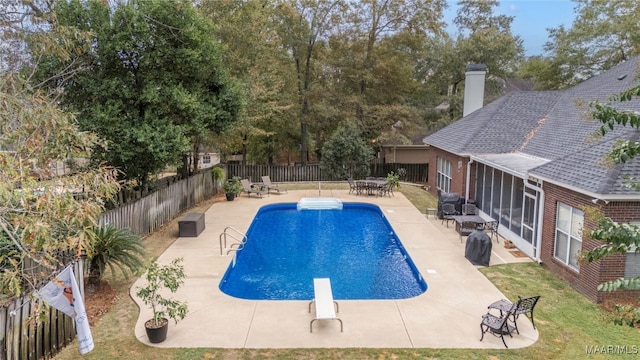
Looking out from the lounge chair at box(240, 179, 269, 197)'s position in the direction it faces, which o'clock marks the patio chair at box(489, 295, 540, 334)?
The patio chair is roughly at 1 o'clock from the lounge chair.

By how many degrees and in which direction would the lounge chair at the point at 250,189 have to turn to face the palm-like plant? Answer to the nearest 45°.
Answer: approximately 45° to its right

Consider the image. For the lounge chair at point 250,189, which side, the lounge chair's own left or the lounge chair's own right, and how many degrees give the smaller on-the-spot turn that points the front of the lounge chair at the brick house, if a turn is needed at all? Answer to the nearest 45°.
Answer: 0° — it already faces it

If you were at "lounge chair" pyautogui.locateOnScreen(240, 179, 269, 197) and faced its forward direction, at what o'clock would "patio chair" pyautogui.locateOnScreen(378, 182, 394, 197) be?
The patio chair is roughly at 11 o'clock from the lounge chair.

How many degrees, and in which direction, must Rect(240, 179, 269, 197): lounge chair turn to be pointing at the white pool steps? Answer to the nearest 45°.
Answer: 0° — it already faces it

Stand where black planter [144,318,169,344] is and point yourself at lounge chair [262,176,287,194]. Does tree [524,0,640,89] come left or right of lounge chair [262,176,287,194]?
right

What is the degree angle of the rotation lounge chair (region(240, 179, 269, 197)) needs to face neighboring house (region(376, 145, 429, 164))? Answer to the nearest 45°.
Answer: approximately 90° to its left

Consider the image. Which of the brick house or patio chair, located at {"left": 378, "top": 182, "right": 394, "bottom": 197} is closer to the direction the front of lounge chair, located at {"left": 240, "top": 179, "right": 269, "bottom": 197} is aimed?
the brick house

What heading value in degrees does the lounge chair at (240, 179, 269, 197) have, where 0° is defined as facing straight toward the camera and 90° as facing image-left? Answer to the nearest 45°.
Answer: approximately 315°

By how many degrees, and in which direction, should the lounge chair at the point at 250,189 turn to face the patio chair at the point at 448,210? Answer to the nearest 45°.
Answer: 0° — it already faces it
